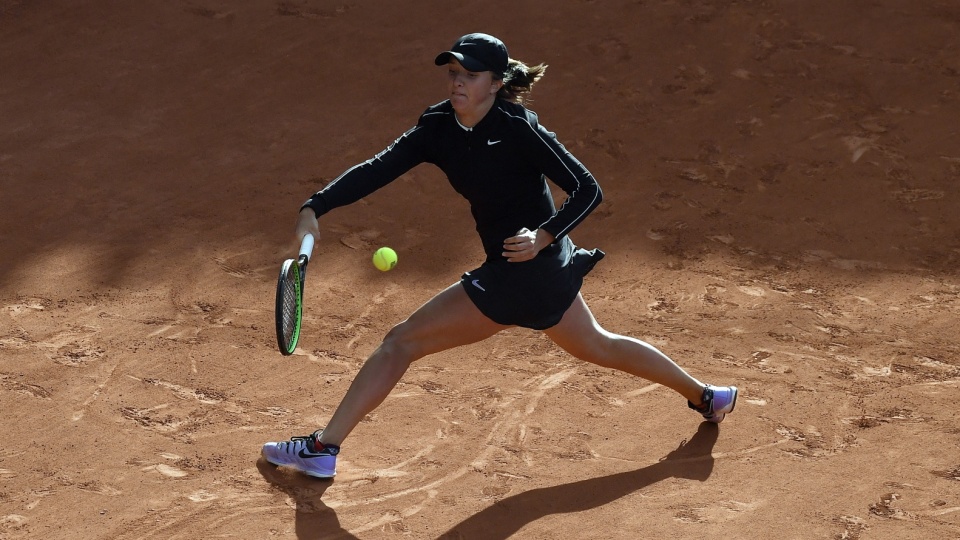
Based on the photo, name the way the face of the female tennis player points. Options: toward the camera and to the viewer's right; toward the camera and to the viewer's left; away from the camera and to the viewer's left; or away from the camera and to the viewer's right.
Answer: toward the camera and to the viewer's left

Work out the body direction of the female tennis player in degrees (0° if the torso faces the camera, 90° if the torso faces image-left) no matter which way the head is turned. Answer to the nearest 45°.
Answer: approximately 45°
